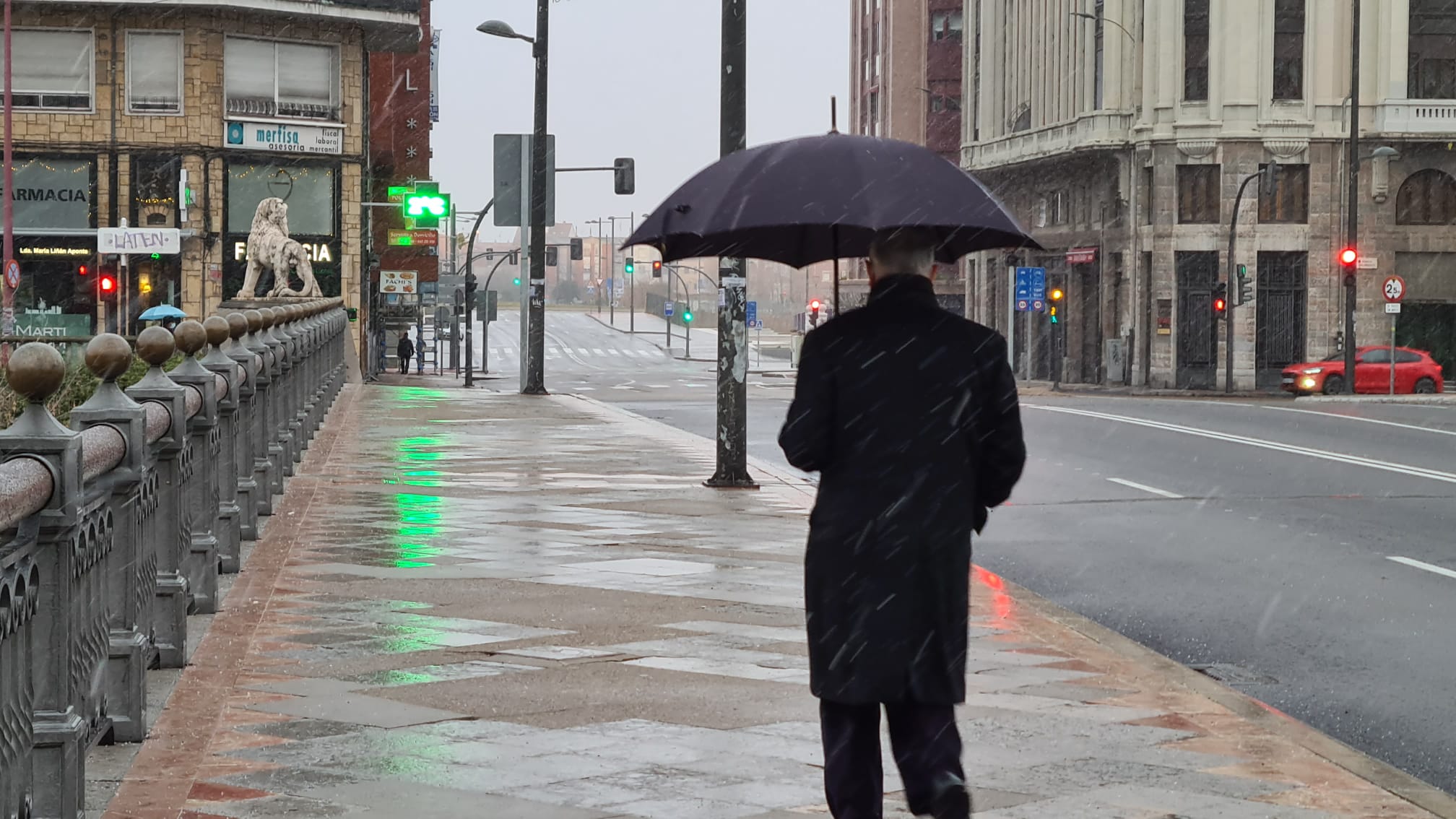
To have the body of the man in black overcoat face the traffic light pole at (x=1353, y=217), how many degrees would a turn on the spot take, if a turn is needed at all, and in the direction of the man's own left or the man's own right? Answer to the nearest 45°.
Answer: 0° — they already face it

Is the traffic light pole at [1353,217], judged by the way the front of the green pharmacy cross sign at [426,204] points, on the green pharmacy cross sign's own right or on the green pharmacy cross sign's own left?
on the green pharmacy cross sign's own left

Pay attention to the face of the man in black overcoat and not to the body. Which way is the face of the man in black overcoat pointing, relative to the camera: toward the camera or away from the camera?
away from the camera

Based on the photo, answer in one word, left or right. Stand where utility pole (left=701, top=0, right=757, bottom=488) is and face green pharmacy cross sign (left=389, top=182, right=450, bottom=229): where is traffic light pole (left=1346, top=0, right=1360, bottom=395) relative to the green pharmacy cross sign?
right

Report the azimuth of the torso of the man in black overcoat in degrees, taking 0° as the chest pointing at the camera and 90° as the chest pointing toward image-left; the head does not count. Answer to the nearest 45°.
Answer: approximately 180°

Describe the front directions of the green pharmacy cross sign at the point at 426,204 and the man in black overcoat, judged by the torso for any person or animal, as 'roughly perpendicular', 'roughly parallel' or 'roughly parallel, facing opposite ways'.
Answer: roughly parallel, facing opposite ways

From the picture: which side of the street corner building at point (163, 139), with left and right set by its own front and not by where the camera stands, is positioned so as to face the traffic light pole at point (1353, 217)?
left

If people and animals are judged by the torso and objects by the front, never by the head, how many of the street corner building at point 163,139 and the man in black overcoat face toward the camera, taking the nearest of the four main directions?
1

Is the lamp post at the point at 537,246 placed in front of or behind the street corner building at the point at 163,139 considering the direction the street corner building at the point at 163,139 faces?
in front

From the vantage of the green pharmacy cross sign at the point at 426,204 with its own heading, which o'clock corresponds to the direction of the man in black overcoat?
The man in black overcoat is roughly at 12 o'clock from the green pharmacy cross sign.

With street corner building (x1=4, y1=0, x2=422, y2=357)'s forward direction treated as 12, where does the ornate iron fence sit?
The ornate iron fence is roughly at 12 o'clock from the street corner building.

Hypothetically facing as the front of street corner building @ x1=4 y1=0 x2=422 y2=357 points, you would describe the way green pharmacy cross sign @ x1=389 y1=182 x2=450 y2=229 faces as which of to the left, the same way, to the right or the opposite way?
the same way

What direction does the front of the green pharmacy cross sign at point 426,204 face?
toward the camera

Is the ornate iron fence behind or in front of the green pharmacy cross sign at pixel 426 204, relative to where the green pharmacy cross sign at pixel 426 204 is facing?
in front
